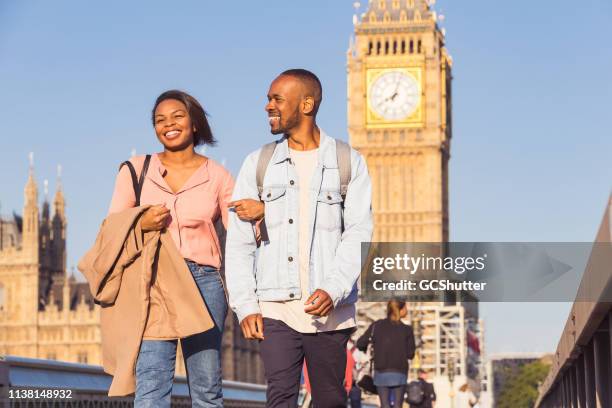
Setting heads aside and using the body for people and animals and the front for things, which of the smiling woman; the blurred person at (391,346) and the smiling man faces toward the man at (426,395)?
the blurred person

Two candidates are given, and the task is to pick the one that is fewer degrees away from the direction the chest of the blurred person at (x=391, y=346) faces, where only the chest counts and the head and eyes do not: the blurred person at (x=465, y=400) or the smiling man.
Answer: the blurred person

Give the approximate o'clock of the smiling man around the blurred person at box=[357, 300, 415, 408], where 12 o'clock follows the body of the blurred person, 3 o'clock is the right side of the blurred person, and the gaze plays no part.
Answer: The smiling man is roughly at 6 o'clock from the blurred person.

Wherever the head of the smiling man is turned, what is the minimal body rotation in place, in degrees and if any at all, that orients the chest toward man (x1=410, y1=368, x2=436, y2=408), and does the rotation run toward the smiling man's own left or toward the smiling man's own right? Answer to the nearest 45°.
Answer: approximately 180°

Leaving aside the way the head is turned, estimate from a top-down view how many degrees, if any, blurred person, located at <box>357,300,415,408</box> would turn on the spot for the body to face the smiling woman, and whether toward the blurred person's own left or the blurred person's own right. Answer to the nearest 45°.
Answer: approximately 180°

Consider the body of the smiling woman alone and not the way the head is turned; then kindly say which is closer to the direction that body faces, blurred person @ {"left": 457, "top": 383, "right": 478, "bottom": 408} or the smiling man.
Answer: the smiling man

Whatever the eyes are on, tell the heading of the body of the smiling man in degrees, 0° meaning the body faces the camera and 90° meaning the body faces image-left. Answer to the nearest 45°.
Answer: approximately 0°

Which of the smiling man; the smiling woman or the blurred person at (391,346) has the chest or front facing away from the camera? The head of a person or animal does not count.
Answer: the blurred person

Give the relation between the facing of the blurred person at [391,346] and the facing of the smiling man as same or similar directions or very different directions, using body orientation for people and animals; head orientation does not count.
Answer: very different directions

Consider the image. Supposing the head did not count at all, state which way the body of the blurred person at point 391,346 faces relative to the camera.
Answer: away from the camera

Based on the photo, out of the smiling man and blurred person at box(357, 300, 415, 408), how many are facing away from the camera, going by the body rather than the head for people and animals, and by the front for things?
1

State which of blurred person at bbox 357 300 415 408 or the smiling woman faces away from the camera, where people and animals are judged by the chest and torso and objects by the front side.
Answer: the blurred person

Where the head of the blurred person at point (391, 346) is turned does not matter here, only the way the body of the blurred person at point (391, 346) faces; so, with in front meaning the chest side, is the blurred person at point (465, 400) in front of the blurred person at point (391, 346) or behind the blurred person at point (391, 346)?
in front

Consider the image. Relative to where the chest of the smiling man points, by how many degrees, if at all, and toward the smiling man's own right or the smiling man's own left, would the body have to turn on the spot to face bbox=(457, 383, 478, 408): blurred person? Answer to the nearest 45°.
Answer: approximately 180°

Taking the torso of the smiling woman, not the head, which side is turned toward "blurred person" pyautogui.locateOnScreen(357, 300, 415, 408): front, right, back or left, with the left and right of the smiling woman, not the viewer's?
back
